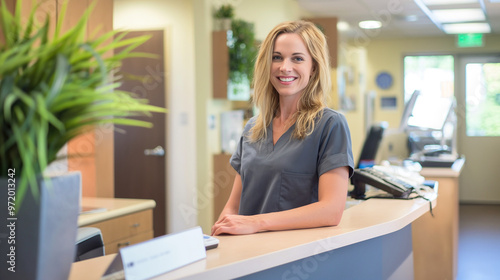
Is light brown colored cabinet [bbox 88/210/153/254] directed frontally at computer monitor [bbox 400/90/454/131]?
no

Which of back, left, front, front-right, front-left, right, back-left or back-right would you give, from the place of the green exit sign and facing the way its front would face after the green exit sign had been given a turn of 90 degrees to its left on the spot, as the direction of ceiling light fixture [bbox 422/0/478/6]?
right

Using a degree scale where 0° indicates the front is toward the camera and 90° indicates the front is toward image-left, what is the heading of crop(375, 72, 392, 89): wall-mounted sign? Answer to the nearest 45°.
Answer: approximately 0°

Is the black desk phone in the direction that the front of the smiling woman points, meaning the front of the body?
no

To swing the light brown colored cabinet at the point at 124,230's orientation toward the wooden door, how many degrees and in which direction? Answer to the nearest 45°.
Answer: approximately 135° to its left

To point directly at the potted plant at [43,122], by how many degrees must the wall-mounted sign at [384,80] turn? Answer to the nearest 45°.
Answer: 0° — it already faces it

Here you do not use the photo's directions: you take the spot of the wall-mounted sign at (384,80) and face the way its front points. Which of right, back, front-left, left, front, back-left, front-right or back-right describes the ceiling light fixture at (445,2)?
front

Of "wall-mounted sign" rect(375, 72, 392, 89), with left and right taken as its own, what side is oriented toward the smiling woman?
front

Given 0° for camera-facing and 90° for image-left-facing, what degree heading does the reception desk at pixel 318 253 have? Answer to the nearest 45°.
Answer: approximately 315°

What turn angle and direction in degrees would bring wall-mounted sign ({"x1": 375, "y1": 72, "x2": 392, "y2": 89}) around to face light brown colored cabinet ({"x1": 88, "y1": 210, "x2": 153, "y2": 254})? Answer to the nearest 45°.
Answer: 0° — it already faces it

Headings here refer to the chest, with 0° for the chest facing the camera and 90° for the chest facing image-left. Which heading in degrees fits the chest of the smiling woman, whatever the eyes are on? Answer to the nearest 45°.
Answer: approximately 45°

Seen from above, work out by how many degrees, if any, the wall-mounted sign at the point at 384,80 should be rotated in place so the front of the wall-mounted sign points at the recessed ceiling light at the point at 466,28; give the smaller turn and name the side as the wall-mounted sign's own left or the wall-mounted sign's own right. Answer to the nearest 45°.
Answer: approximately 45° to the wall-mounted sign's own left

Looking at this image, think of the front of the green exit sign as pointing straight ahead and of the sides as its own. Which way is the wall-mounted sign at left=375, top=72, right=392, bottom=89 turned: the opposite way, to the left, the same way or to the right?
the same way

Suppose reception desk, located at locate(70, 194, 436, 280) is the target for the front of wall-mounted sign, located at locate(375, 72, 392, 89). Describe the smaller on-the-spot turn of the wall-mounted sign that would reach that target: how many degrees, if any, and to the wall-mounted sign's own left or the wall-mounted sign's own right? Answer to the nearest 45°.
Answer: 0° — it already faces it

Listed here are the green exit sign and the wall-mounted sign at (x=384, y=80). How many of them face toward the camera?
2

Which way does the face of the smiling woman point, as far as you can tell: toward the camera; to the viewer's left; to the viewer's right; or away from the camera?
toward the camera

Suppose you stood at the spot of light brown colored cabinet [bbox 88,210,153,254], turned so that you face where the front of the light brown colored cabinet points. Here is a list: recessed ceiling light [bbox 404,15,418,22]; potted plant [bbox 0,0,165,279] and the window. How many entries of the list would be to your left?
2

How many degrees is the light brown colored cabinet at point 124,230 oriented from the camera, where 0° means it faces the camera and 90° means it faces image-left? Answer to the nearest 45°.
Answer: approximately 315°
